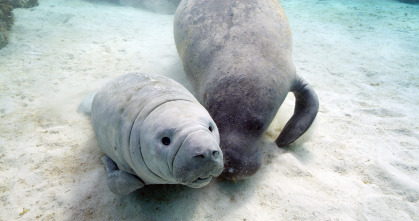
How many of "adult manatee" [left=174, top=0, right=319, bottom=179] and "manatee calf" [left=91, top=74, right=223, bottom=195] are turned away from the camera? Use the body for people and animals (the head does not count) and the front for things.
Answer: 0

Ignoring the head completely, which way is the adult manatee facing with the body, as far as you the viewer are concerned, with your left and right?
facing the viewer

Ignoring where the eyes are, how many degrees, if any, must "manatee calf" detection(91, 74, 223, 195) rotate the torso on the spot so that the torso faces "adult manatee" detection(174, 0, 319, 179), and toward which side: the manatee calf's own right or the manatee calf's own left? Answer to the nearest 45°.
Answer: approximately 90° to the manatee calf's own left

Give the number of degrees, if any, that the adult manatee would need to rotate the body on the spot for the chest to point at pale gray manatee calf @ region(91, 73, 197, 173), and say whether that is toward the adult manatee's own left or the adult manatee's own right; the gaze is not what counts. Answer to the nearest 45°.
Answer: approximately 45° to the adult manatee's own right

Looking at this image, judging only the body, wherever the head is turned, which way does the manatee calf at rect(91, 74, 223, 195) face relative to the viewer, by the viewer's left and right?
facing the viewer and to the right of the viewer
